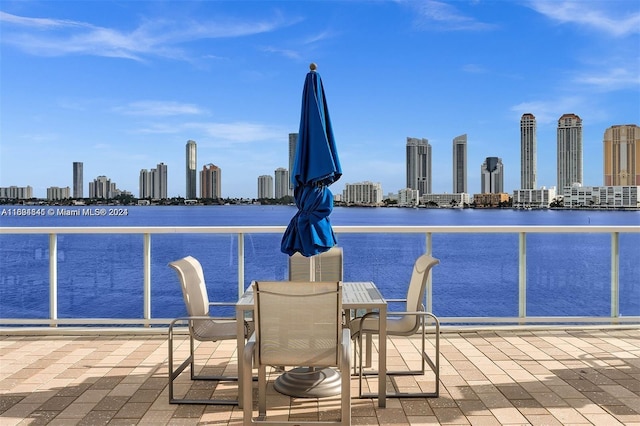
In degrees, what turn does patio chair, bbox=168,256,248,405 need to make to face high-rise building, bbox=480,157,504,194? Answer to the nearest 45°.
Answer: approximately 45° to its left

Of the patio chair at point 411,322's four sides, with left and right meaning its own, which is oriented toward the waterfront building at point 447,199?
right

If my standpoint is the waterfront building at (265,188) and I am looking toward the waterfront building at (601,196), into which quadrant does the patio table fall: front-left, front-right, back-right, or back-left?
front-right

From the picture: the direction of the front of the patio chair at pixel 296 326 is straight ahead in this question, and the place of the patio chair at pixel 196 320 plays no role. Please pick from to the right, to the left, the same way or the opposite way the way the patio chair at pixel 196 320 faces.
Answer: to the right

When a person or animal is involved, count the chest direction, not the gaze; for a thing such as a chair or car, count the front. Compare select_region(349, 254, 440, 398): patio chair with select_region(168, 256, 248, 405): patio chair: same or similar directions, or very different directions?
very different directions

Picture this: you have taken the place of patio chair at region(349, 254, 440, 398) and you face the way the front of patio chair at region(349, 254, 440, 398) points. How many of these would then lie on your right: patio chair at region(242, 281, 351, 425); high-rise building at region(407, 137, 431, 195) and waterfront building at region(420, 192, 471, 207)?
2

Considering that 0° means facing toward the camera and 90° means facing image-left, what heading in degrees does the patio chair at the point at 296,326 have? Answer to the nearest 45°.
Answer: approximately 180°

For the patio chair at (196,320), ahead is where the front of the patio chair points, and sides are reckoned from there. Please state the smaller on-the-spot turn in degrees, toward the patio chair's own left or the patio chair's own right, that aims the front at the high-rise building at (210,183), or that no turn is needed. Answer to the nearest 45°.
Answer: approximately 90° to the patio chair's own left

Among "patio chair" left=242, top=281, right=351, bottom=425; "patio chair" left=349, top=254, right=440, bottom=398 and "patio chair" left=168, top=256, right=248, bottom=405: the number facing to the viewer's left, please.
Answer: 1

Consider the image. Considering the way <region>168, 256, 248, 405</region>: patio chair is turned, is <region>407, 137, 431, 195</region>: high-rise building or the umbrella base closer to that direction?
the umbrella base

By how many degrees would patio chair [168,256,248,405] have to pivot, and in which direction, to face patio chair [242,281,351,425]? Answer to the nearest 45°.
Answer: approximately 45° to its right

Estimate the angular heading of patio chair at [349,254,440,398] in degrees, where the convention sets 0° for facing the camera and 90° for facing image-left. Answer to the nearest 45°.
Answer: approximately 90°

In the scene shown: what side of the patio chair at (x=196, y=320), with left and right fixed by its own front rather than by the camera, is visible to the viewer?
right

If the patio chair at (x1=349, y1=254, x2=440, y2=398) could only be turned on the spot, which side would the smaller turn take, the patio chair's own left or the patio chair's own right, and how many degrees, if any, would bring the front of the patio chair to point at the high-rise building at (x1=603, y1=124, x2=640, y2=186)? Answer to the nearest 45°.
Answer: approximately 135° to the patio chair's own right

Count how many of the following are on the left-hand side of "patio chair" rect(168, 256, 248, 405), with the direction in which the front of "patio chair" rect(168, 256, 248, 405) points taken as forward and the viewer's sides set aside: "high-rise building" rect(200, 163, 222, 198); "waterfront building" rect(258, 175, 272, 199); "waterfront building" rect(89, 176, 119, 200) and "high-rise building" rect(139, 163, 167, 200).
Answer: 4

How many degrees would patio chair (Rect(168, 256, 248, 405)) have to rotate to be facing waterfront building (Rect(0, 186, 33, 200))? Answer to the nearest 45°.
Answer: approximately 90° to its left
